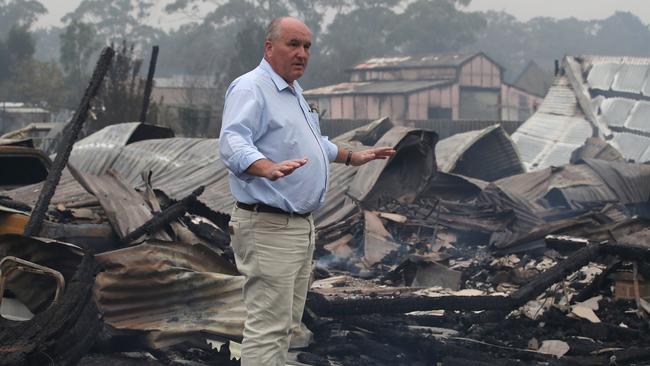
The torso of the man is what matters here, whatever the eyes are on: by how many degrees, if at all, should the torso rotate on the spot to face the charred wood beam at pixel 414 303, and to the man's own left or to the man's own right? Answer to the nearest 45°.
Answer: approximately 90° to the man's own left

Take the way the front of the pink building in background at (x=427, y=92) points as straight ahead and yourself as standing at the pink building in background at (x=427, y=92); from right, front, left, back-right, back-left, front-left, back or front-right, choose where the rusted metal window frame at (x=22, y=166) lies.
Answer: front-right

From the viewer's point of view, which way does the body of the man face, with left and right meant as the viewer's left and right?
facing the viewer and to the right of the viewer

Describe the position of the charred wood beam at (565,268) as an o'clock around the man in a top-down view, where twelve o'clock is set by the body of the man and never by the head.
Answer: The charred wood beam is roughly at 9 o'clock from the man.

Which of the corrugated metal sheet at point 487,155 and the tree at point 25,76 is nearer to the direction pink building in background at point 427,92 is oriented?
the corrugated metal sheet

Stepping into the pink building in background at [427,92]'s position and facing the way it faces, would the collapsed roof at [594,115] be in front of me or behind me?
in front

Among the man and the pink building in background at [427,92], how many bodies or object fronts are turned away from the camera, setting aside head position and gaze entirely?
0

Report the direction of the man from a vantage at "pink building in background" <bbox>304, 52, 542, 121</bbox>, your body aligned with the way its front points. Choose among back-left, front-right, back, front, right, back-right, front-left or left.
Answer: front-right

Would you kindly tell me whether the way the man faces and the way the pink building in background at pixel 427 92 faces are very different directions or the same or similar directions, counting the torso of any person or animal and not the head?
same or similar directions

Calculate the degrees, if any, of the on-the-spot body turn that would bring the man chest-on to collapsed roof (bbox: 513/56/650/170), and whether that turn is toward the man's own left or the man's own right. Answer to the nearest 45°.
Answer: approximately 90° to the man's own left

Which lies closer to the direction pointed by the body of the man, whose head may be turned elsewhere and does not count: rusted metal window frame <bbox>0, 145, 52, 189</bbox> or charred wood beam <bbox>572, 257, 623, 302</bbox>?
the charred wood beam

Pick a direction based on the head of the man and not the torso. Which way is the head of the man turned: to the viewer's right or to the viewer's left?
to the viewer's right

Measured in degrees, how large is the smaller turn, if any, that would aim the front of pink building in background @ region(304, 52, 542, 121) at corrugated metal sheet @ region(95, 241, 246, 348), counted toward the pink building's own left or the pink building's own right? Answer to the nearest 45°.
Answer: approximately 45° to the pink building's own right

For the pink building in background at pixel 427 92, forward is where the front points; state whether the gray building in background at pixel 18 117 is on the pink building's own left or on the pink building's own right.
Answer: on the pink building's own right

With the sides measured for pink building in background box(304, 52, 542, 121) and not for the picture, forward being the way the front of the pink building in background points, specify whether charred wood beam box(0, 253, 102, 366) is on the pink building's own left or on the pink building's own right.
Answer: on the pink building's own right

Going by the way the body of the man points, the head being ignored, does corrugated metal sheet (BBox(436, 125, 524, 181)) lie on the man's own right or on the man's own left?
on the man's own left
